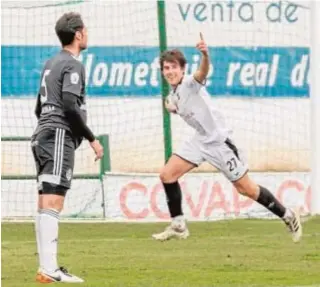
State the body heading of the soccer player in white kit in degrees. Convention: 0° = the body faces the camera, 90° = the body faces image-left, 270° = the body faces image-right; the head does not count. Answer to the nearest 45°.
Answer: approximately 45°

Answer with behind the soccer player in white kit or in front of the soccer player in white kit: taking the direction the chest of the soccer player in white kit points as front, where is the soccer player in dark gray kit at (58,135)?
in front
